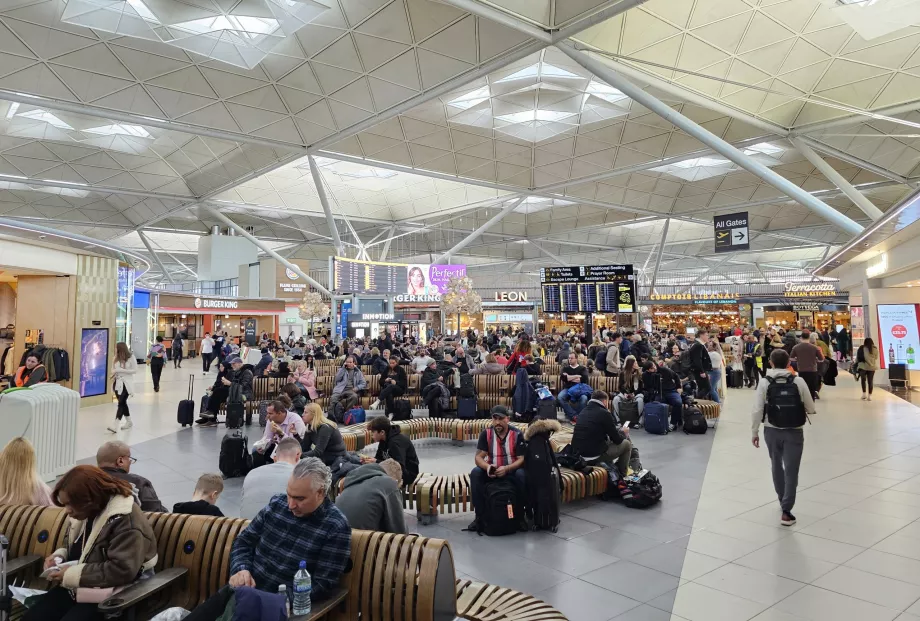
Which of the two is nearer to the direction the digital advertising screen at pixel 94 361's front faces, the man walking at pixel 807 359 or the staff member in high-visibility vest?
the man walking

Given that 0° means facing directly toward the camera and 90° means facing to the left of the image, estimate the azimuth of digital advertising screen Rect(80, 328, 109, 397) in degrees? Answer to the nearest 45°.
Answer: approximately 315°

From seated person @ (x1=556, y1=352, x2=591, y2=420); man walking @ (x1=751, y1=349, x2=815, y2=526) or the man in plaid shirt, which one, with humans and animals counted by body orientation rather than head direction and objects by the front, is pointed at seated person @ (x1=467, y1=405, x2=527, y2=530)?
seated person @ (x1=556, y1=352, x2=591, y2=420)

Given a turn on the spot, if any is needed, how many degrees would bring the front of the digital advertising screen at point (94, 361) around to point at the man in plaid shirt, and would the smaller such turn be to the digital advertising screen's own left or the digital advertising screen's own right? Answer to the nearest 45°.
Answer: approximately 45° to the digital advertising screen's own right

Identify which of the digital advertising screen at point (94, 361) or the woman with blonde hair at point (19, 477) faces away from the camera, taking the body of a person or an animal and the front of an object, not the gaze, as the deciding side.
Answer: the woman with blonde hair

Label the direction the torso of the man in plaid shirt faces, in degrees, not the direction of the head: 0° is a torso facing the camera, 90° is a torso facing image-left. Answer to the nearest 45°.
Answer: approximately 45°

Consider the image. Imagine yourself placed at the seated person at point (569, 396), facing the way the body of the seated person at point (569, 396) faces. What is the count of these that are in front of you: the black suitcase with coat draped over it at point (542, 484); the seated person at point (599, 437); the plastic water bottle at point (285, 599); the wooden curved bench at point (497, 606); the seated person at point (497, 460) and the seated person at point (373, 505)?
6

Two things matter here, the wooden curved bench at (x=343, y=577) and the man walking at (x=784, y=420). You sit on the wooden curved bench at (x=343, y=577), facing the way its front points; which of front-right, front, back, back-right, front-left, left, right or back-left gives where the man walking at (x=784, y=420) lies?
back-left

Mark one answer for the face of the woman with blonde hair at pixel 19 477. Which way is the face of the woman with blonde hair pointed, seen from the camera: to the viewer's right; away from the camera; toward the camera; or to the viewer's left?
away from the camera

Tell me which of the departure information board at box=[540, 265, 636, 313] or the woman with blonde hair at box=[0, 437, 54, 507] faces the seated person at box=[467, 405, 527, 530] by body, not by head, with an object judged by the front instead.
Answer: the departure information board

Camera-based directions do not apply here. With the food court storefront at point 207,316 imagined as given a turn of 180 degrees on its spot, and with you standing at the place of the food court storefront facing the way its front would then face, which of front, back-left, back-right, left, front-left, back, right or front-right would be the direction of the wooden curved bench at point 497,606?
back-left

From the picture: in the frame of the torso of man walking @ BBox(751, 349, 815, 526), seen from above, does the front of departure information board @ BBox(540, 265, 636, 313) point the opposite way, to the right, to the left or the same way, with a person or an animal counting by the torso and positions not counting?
the opposite way

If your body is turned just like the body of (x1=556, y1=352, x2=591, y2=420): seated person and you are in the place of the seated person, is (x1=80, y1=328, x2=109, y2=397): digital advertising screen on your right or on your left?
on your right

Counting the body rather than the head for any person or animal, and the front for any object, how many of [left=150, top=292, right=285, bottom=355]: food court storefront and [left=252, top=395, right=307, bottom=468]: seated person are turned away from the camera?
0

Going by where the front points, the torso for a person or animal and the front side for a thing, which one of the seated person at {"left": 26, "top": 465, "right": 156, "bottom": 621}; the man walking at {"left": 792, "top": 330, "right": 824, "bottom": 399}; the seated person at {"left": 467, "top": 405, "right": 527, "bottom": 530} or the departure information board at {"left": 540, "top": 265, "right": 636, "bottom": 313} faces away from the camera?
the man walking
